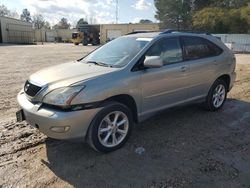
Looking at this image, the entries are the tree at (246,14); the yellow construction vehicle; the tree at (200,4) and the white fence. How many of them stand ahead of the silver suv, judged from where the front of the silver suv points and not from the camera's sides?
0

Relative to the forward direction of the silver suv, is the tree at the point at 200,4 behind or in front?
behind

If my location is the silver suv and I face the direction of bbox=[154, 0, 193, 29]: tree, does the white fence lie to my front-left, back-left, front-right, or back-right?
front-right

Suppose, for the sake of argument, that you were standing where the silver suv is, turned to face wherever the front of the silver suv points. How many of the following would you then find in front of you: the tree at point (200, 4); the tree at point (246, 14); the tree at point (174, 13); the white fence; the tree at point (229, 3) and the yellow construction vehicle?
0

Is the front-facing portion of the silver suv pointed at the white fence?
no

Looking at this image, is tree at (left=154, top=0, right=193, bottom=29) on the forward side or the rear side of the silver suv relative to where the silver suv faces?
on the rear side

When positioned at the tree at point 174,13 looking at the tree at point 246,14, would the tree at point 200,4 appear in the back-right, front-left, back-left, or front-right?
front-left

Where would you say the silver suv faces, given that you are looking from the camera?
facing the viewer and to the left of the viewer

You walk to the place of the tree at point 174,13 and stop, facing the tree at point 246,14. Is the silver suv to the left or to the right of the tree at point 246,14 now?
right

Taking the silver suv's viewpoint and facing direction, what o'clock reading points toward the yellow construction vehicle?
The yellow construction vehicle is roughly at 4 o'clock from the silver suv.

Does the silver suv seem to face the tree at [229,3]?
no

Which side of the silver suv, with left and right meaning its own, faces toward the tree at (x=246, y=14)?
back

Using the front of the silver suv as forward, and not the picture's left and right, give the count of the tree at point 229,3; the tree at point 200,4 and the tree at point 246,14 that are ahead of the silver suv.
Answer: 0

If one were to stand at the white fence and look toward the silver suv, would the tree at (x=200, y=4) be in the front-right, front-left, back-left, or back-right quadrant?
back-right
